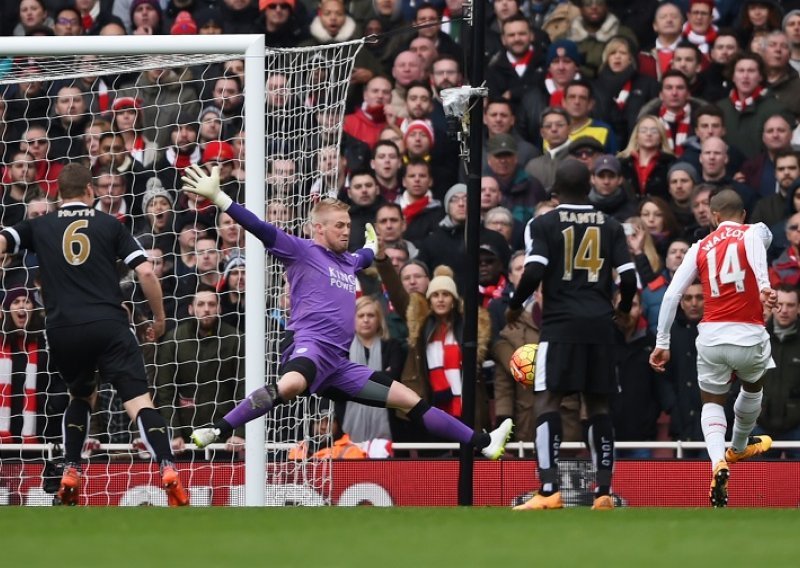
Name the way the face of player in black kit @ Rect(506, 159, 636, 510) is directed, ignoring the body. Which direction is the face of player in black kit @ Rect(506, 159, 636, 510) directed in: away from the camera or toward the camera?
away from the camera

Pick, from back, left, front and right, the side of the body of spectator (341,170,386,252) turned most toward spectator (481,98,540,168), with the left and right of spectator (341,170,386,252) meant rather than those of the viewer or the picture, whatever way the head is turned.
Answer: left

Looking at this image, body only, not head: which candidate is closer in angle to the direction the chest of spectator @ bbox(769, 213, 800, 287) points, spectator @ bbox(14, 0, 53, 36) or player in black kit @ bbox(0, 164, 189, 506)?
the player in black kit

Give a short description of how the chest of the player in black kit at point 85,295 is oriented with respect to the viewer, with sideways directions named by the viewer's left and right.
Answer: facing away from the viewer

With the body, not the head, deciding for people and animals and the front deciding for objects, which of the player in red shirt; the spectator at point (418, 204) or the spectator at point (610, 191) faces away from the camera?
the player in red shirt

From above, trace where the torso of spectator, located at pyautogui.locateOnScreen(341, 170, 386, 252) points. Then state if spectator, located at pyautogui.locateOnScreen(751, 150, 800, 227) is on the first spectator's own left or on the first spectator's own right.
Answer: on the first spectator's own left

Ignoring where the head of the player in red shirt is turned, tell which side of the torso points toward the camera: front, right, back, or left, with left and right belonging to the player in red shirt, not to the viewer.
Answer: back

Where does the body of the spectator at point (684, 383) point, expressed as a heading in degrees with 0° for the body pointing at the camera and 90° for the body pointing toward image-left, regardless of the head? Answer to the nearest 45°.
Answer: approximately 0°
